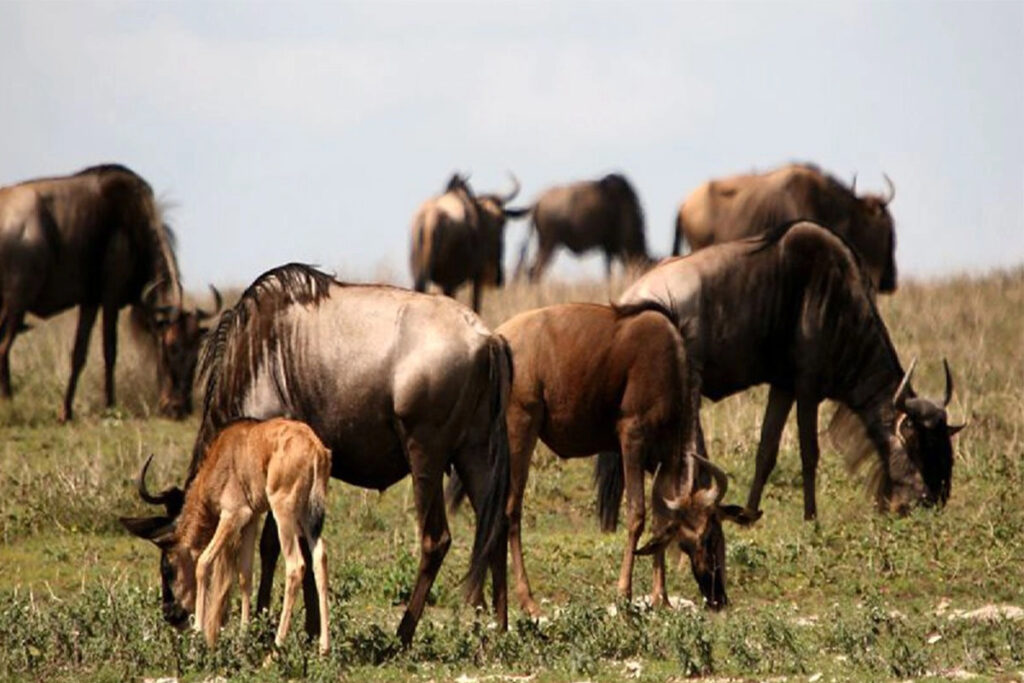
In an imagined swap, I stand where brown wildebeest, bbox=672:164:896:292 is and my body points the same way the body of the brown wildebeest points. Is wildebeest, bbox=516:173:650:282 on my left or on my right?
on my left

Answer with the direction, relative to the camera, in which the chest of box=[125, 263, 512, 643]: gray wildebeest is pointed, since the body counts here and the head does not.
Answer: to the viewer's left

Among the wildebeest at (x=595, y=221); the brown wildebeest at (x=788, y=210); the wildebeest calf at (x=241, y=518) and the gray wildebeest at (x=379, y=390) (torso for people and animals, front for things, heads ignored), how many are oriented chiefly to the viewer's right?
2

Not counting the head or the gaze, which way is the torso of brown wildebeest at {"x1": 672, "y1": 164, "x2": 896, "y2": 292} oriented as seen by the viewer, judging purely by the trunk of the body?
to the viewer's right

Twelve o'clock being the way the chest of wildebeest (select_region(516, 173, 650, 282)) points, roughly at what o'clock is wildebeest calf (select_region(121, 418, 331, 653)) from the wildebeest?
The wildebeest calf is roughly at 3 o'clock from the wildebeest.

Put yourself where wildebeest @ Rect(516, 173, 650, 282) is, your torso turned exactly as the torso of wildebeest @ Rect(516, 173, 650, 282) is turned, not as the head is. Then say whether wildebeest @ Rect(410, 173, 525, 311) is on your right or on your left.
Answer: on your right

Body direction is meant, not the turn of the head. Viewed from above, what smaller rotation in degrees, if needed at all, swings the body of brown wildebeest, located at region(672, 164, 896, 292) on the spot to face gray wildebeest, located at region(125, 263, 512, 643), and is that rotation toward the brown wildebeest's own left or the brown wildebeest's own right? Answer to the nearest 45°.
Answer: approximately 90° to the brown wildebeest's own right

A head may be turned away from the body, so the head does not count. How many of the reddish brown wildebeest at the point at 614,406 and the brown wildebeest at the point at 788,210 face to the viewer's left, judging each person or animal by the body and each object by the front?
0

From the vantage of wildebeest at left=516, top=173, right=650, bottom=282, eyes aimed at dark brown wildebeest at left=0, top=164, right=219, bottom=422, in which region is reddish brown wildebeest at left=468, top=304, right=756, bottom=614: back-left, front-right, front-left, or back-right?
front-left

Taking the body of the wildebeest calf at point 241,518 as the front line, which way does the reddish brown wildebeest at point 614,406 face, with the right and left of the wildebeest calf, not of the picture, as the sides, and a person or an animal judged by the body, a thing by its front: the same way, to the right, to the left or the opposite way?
the opposite way

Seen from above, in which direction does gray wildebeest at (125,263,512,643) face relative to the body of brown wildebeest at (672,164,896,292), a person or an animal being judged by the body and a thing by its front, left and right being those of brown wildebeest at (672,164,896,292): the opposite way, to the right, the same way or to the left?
the opposite way

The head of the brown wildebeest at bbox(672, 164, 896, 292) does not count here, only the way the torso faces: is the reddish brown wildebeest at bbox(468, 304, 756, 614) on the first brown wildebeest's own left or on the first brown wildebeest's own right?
on the first brown wildebeest's own right

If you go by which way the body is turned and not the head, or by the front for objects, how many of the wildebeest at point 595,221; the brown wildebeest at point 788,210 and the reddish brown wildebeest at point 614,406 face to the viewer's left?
0
